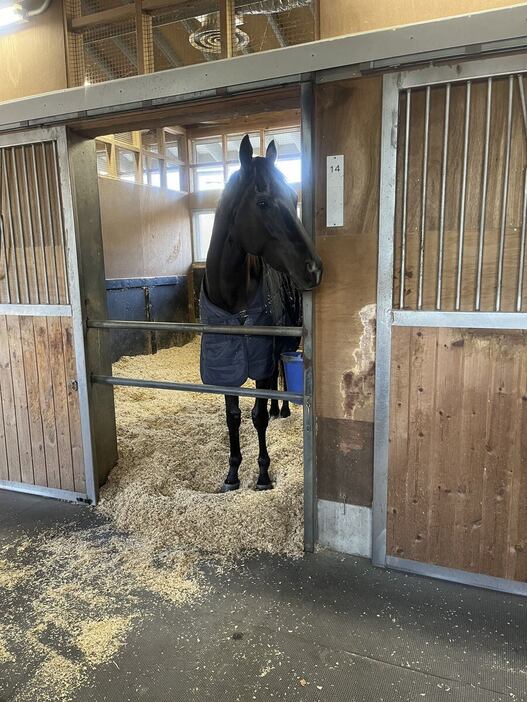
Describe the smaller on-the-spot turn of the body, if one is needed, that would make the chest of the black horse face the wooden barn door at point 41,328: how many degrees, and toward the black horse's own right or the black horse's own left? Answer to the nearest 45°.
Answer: approximately 90° to the black horse's own right

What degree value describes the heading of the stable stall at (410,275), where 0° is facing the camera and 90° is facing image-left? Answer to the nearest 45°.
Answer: approximately 45°

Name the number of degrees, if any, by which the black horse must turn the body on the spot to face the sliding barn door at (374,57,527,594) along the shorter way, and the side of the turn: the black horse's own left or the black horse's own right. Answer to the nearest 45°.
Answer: approximately 45° to the black horse's own left
